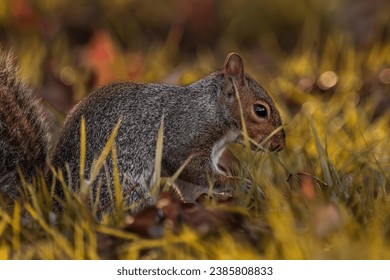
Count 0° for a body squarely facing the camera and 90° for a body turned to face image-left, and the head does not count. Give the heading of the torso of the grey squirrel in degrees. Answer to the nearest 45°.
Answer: approximately 270°
